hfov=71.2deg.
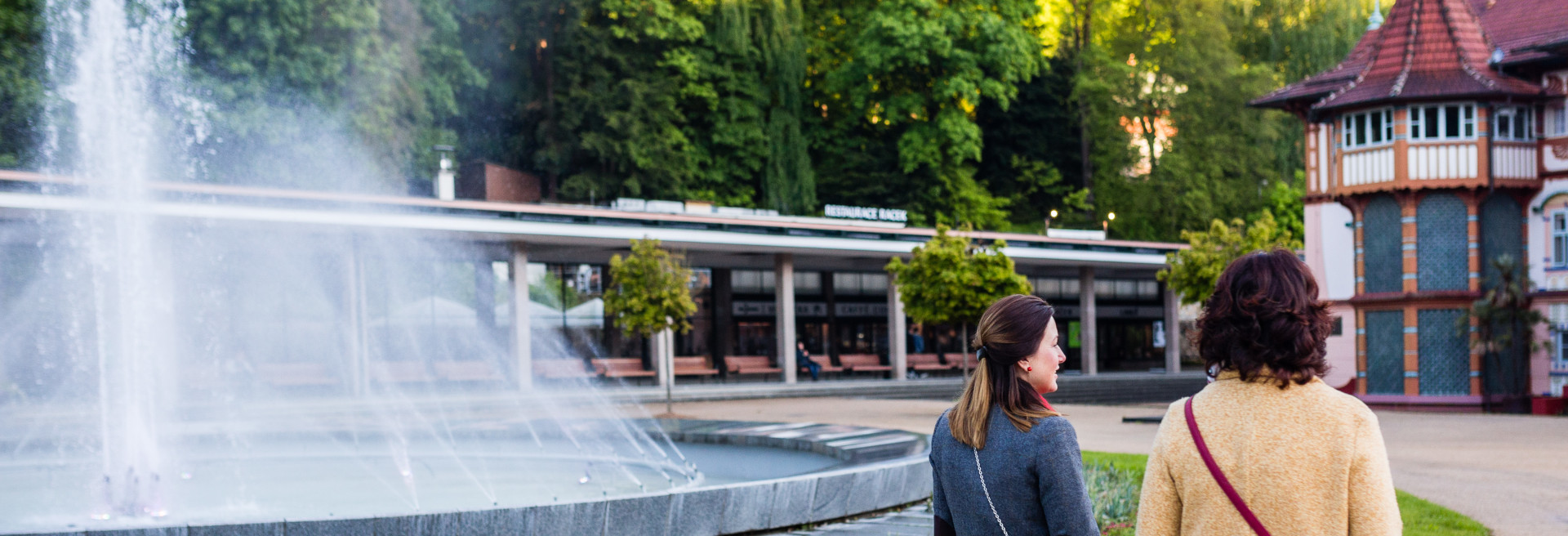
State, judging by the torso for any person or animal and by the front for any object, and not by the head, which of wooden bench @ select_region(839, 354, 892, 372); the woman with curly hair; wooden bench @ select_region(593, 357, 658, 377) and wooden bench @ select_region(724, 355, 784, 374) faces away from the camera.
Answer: the woman with curly hair

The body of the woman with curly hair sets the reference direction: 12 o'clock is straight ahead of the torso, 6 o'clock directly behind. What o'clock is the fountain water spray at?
The fountain water spray is roughly at 10 o'clock from the woman with curly hair.

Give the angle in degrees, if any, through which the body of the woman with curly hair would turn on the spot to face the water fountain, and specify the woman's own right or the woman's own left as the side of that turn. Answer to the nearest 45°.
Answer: approximately 45° to the woman's own left

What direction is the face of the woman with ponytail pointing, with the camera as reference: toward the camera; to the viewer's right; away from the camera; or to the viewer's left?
to the viewer's right

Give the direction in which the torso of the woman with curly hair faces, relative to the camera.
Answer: away from the camera

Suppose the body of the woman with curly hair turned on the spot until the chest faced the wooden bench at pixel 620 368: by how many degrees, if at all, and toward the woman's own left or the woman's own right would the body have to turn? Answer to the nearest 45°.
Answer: approximately 45° to the woman's own left

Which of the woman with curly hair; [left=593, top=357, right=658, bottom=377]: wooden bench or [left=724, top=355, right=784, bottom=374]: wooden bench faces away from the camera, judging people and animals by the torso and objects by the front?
the woman with curly hair

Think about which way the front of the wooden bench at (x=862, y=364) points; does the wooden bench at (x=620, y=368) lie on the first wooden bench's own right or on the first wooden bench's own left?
on the first wooden bench's own right

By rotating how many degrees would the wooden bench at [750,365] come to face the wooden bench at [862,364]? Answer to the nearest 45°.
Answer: approximately 90° to its left

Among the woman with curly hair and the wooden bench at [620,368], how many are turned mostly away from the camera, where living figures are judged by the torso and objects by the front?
1

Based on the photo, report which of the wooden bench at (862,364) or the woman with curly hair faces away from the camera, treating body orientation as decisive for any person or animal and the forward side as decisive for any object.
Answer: the woman with curly hair
